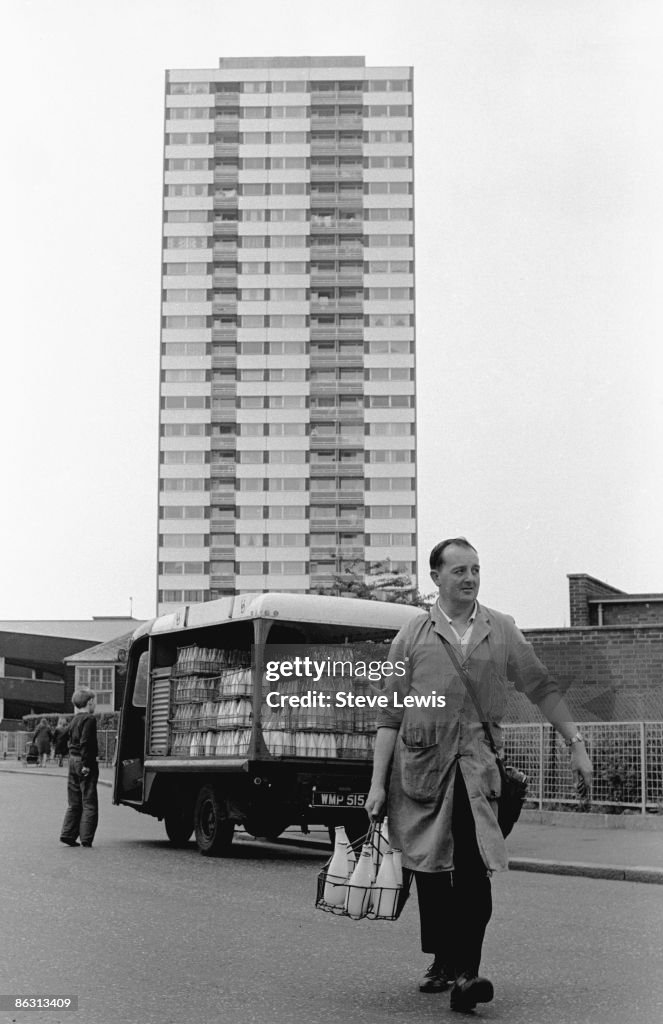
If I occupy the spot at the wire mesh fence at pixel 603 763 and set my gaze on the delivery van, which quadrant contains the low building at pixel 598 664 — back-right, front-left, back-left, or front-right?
back-right

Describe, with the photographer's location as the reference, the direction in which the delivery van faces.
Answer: facing away from the viewer and to the left of the viewer

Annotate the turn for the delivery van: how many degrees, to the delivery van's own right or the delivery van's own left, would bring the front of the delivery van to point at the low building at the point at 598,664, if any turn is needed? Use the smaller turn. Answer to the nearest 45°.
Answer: approximately 90° to the delivery van's own right

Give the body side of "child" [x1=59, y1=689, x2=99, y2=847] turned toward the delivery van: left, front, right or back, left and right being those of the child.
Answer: right

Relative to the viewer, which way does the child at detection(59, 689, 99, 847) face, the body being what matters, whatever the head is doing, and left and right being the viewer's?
facing away from the viewer and to the right of the viewer

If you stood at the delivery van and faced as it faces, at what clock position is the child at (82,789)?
The child is roughly at 11 o'clock from the delivery van.

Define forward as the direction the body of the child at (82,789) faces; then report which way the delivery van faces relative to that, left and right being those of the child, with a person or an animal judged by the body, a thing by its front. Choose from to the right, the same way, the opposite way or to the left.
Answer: to the left

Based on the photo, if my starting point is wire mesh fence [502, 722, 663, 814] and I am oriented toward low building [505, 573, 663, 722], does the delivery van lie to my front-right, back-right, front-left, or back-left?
back-left

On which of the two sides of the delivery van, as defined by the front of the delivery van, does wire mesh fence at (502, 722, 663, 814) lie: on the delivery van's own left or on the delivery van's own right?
on the delivery van's own right
